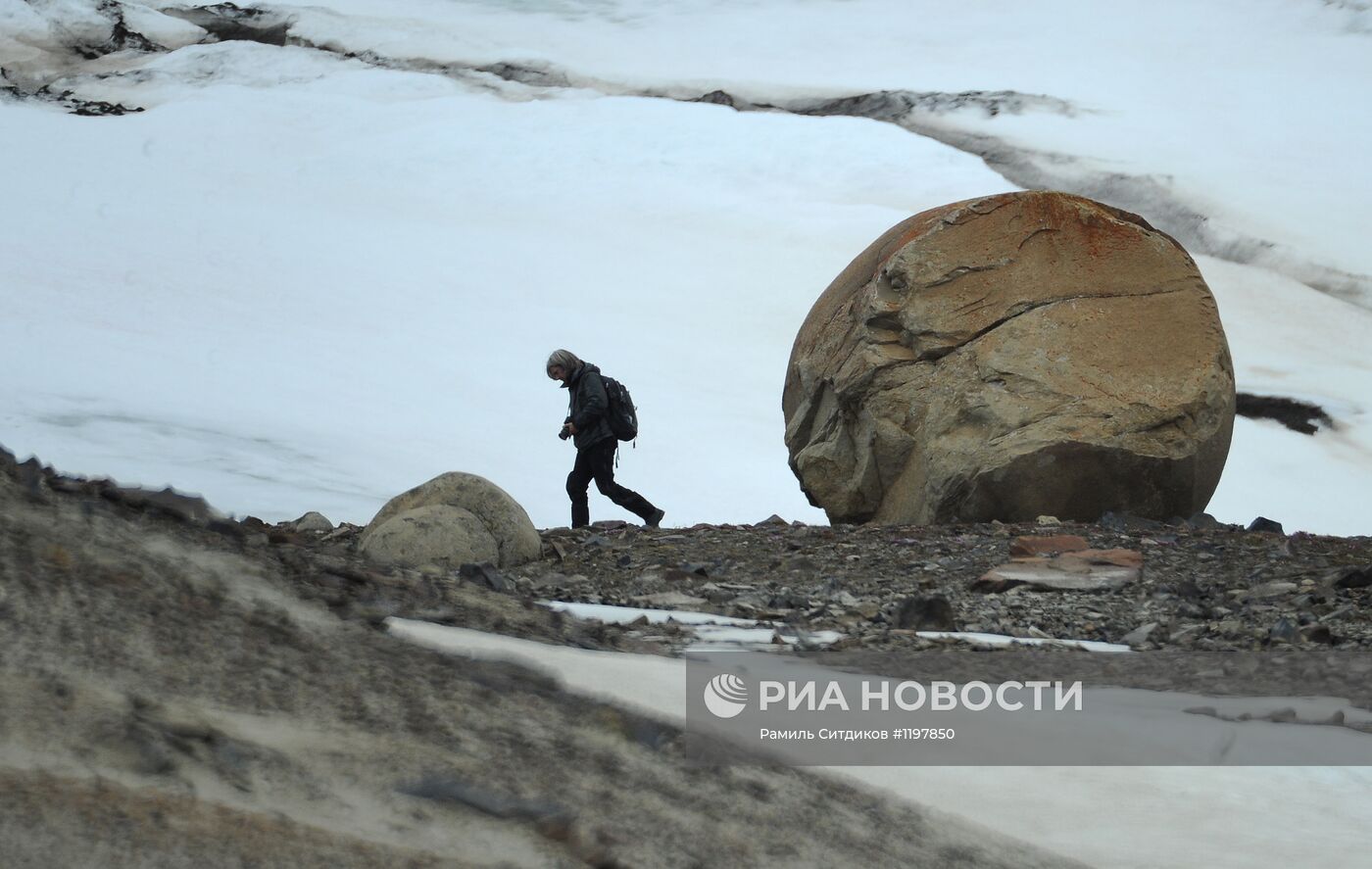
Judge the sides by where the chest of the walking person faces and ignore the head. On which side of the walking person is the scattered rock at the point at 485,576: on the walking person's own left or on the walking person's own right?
on the walking person's own left

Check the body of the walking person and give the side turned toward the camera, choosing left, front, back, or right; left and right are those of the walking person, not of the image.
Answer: left

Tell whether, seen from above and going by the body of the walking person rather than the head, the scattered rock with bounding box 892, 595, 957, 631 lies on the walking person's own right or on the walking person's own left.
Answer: on the walking person's own left

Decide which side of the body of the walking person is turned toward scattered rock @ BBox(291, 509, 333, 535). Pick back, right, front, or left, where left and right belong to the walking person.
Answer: front

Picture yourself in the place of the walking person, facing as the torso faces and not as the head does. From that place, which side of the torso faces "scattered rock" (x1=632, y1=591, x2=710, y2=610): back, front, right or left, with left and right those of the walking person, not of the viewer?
left

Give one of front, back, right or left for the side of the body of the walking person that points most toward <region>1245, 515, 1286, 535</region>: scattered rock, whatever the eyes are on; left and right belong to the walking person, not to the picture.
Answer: back

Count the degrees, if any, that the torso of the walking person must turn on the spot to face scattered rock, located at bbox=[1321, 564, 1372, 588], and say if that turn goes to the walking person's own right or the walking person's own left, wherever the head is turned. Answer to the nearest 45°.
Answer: approximately 135° to the walking person's own left

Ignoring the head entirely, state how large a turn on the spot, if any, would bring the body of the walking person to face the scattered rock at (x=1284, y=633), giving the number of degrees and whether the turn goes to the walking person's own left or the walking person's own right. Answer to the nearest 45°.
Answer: approximately 135° to the walking person's own left

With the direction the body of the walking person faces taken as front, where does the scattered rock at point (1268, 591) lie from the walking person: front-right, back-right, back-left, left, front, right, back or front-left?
back-left

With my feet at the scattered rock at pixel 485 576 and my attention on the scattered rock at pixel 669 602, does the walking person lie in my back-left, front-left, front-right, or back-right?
front-left

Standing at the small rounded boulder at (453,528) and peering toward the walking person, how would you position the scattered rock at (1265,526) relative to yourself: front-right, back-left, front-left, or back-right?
front-right
